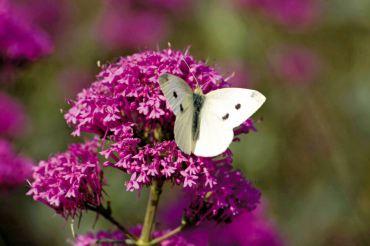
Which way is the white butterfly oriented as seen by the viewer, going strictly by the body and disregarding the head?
away from the camera

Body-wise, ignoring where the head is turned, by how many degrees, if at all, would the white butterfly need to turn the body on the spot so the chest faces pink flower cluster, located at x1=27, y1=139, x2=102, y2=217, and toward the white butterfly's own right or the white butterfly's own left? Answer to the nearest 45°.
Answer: approximately 45° to the white butterfly's own left

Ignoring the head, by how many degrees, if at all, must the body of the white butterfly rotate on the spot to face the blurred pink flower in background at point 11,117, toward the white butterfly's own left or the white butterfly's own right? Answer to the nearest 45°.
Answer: approximately 45° to the white butterfly's own left

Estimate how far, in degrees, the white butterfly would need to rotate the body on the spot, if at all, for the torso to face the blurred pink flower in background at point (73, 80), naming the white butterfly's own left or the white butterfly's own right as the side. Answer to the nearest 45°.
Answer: approximately 45° to the white butterfly's own left

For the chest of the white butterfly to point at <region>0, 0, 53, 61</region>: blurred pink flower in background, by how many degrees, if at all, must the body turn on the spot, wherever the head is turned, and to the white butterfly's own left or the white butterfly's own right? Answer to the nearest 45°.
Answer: approximately 45° to the white butterfly's own left

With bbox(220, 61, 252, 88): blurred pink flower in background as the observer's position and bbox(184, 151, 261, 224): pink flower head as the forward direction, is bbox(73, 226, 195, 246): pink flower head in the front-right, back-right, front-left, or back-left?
front-right
